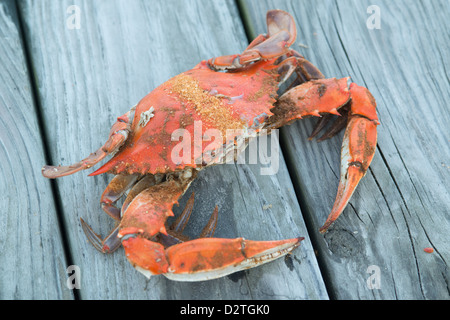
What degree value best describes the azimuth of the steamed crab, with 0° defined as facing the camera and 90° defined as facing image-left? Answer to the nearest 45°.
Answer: approximately 315°
